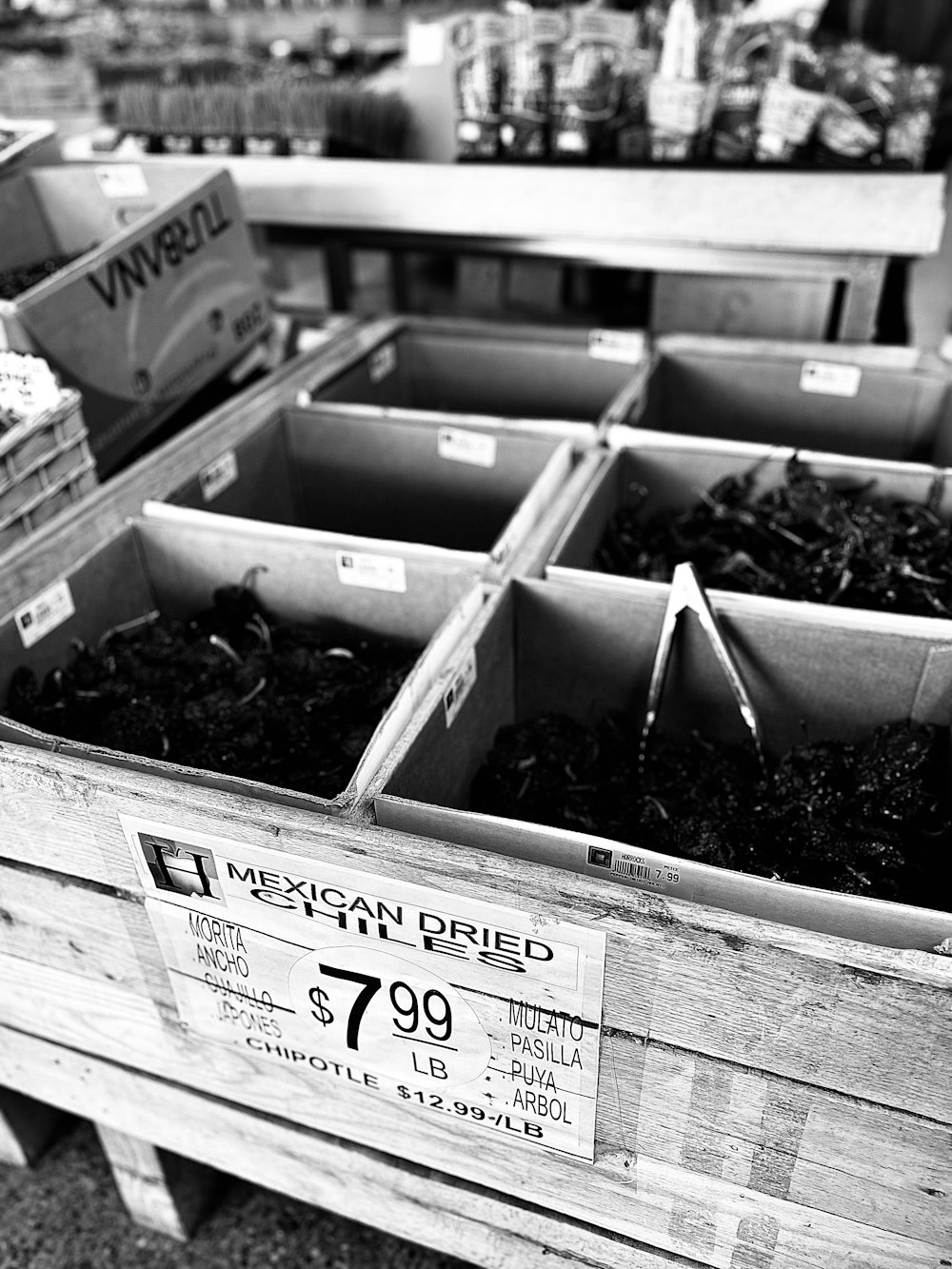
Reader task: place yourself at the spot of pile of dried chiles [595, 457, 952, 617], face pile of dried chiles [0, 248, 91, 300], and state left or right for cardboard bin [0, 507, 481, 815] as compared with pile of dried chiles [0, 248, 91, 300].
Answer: left

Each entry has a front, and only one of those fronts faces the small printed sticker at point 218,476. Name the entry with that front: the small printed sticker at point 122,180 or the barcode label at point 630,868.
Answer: the small printed sticker at point 122,180

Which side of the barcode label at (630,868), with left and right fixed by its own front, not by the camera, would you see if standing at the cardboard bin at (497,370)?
back

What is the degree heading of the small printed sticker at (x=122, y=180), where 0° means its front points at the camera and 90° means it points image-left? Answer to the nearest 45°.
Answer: approximately 0°

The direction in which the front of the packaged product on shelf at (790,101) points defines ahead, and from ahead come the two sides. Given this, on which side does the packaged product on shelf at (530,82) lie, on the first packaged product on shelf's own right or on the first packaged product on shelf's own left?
on the first packaged product on shelf's own right

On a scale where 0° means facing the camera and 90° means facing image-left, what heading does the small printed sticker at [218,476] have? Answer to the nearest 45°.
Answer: approximately 315°

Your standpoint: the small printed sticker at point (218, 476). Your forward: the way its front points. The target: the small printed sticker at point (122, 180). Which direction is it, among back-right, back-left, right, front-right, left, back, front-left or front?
back-left
